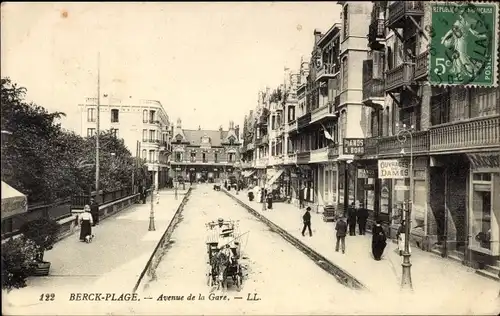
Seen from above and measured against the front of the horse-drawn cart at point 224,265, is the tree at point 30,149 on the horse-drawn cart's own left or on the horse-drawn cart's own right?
on the horse-drawn cart's own right

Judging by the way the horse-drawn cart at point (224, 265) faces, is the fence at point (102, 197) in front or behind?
behind
